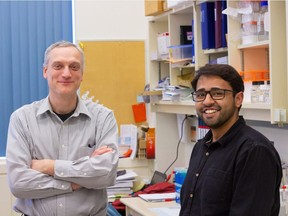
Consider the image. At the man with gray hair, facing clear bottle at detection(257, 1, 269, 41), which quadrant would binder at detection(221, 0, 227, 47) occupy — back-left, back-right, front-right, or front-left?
front-left

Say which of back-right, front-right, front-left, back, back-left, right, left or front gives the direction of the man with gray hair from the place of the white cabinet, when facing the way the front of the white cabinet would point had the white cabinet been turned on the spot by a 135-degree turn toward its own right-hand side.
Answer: back-left

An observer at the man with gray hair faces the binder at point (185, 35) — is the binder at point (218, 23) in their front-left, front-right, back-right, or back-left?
front-right

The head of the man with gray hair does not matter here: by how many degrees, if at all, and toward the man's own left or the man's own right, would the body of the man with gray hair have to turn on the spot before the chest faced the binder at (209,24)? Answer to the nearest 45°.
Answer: approximately 135° to the man's own left

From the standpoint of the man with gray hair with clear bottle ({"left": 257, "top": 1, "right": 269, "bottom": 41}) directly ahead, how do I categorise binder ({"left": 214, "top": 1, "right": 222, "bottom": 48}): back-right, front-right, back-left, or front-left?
front-left

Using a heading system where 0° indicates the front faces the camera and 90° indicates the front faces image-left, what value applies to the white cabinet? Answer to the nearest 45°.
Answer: approximately 45°

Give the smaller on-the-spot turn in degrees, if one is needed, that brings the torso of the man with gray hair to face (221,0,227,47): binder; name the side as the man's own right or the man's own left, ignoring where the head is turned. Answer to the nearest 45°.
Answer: approximately 135° to the man's own left

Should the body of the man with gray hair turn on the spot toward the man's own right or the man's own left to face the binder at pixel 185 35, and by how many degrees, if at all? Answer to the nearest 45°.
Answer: approximately 135° to the man's own left

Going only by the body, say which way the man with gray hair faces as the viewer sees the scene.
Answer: toward the camera
